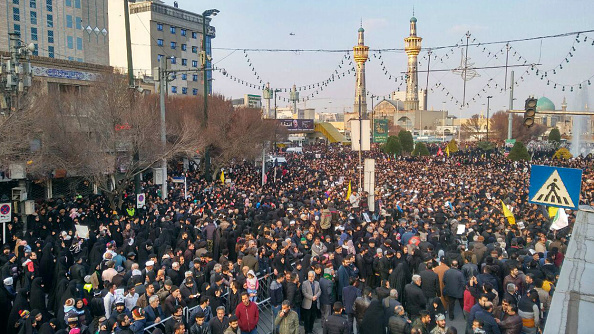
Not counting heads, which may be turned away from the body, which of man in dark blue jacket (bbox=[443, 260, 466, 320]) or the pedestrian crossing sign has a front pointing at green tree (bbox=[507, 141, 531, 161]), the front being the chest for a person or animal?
the man in dark blue jacket

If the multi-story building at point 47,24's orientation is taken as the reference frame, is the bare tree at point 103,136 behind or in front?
in front

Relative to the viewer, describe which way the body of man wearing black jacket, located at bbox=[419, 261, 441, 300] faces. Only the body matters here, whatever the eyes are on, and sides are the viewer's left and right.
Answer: facing away from the viewer

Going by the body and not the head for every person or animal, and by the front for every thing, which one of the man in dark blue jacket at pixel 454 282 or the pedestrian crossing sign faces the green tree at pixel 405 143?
the man in dark blue jacket

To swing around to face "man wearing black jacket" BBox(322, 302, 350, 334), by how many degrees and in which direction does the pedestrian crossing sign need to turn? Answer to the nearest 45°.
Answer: approximately 45° to its right

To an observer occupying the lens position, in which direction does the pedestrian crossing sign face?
facing the viewer

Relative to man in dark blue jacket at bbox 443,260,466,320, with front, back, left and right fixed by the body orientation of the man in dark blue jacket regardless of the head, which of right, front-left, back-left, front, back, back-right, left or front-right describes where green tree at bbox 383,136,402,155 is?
front

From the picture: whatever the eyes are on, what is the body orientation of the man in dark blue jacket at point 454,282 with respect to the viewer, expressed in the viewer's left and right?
facing away from the viewer

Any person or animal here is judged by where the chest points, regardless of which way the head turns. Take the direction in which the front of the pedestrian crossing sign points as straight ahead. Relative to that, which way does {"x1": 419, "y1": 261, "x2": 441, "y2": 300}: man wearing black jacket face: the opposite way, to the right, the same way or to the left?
the opposite way

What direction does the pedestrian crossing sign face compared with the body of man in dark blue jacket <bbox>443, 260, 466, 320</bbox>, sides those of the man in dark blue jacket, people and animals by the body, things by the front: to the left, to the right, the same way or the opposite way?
the opposite way

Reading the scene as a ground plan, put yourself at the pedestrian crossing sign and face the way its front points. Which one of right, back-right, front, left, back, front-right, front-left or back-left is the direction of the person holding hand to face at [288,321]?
front-right
